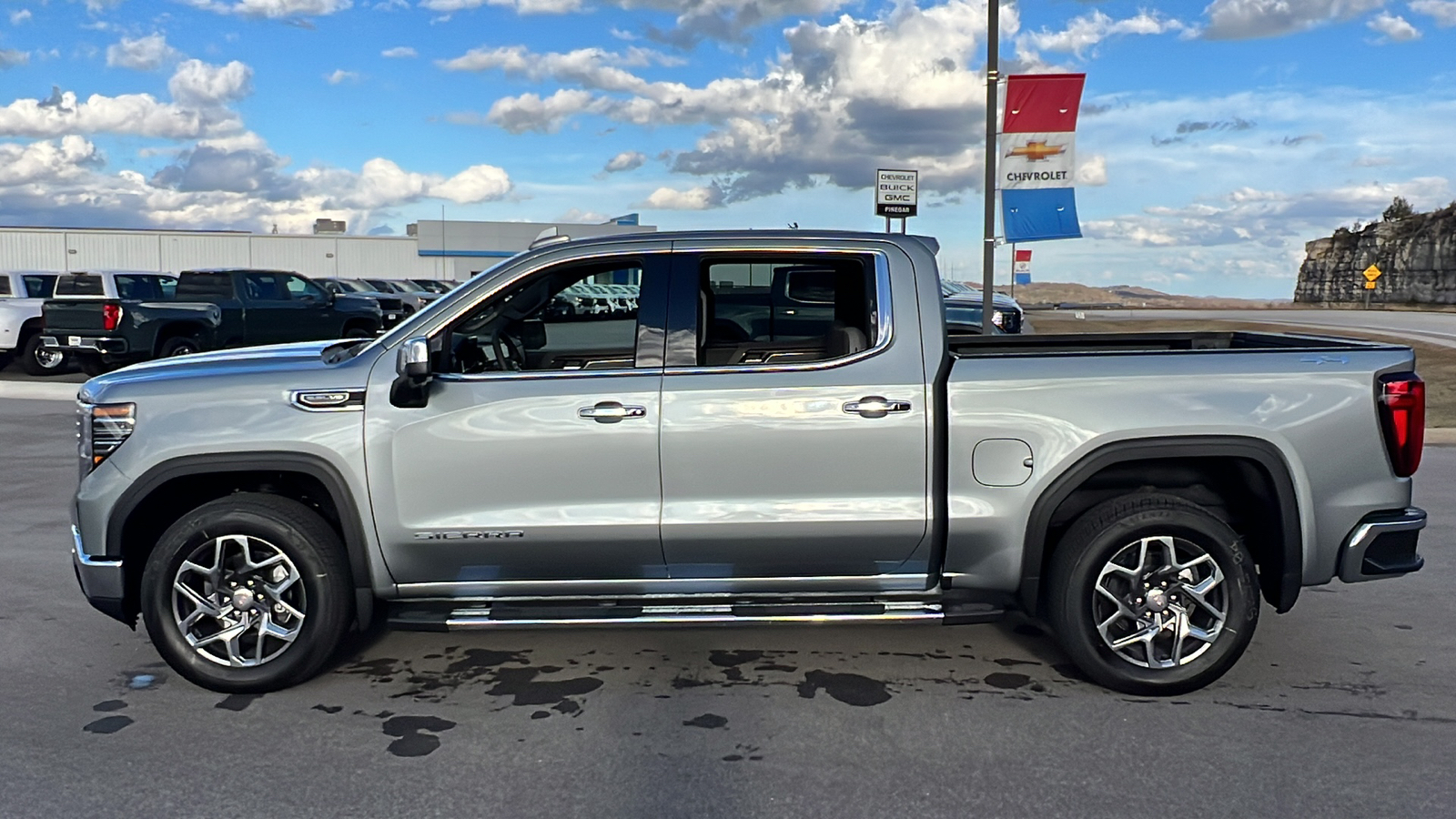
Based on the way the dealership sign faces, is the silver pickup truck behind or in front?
in front

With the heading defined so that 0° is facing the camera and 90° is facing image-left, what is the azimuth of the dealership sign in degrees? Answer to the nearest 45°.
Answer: approximately 0°

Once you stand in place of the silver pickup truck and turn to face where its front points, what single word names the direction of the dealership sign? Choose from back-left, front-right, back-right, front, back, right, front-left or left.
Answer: right

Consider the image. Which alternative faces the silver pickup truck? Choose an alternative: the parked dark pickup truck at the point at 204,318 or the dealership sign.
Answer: the dealership sign

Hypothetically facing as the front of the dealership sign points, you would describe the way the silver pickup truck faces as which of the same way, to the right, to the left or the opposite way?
to the right

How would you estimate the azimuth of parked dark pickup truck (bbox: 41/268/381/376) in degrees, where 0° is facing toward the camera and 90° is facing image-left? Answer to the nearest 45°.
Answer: approximately 225°

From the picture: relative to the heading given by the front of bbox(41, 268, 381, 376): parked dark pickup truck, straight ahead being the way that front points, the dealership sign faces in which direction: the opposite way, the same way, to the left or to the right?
the opposite way

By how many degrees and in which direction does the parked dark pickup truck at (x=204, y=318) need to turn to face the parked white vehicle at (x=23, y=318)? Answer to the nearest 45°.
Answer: approximately 90° to its left

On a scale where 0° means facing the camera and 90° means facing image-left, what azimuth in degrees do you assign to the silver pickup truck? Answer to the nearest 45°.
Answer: approximately 90°

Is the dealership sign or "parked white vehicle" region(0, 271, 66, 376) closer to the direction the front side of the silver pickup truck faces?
the parked white vehicle

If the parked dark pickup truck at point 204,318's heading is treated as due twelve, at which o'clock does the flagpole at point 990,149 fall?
The flagpole is roughly at 3 o'clock from the parked dark pickup truck.
